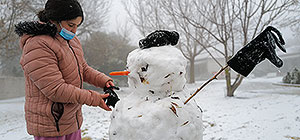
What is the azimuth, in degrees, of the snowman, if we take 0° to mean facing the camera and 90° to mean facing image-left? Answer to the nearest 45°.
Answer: approximately 90°

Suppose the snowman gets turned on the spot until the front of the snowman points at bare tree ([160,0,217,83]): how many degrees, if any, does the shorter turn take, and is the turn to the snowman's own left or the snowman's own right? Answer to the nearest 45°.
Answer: approximately 90° to the snowman's own right
